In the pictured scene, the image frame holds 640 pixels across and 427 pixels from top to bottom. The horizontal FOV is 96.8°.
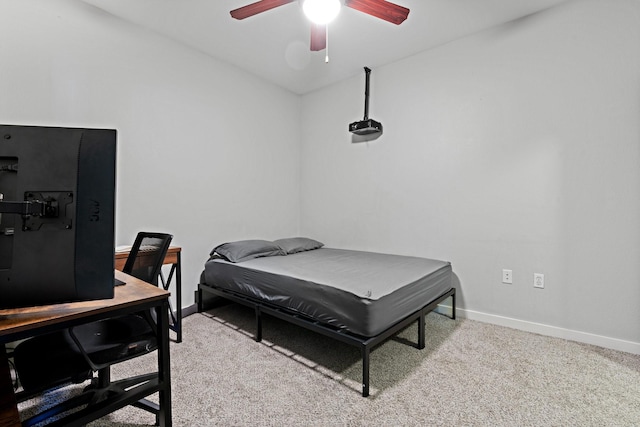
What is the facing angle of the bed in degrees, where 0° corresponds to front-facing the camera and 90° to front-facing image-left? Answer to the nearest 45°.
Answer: approximately 315°

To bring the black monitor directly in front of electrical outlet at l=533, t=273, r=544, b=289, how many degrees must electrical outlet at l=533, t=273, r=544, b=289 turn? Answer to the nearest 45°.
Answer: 0° — it already faces it
